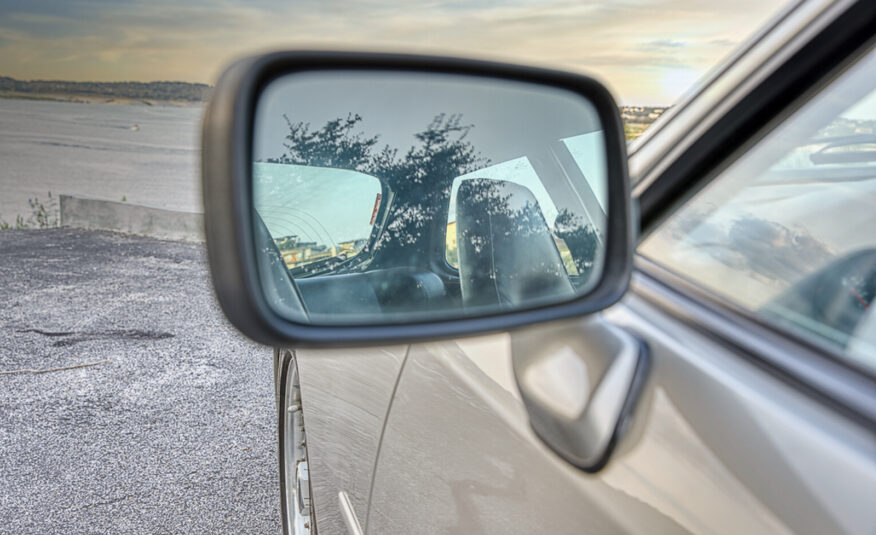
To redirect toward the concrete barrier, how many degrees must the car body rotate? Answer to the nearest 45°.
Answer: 0° — it already faces it

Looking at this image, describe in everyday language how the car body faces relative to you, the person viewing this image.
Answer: facing away from the viewer and to the left of the viewer
